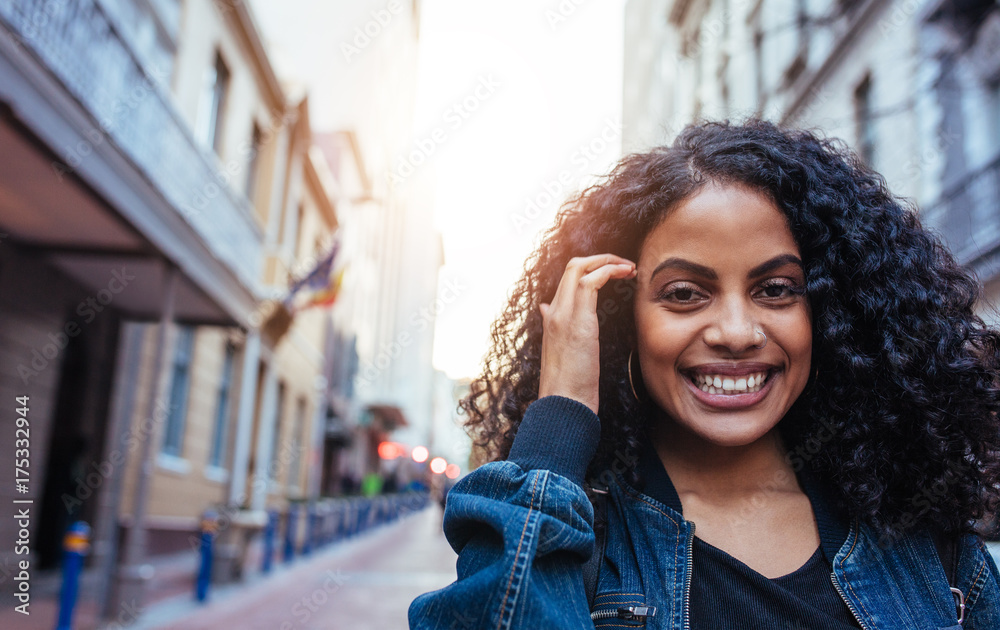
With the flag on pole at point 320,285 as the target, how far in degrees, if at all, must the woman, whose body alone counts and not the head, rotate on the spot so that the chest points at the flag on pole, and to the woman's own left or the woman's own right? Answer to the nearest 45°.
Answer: approximately 135° to the woman's own right

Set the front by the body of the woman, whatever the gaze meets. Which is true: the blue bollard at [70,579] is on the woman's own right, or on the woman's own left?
on the woman's own right

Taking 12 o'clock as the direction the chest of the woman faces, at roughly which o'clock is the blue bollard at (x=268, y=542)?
The blue bollard is roughly at 5 o'clock from the woman.

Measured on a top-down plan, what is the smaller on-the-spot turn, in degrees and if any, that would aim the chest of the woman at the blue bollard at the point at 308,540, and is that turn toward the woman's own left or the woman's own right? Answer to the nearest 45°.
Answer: approximately 135° to the woman's own right

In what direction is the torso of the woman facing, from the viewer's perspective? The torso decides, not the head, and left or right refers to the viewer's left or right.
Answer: facing the viewer

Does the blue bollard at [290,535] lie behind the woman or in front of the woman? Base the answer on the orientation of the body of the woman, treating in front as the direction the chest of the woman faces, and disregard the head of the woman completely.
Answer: behind
